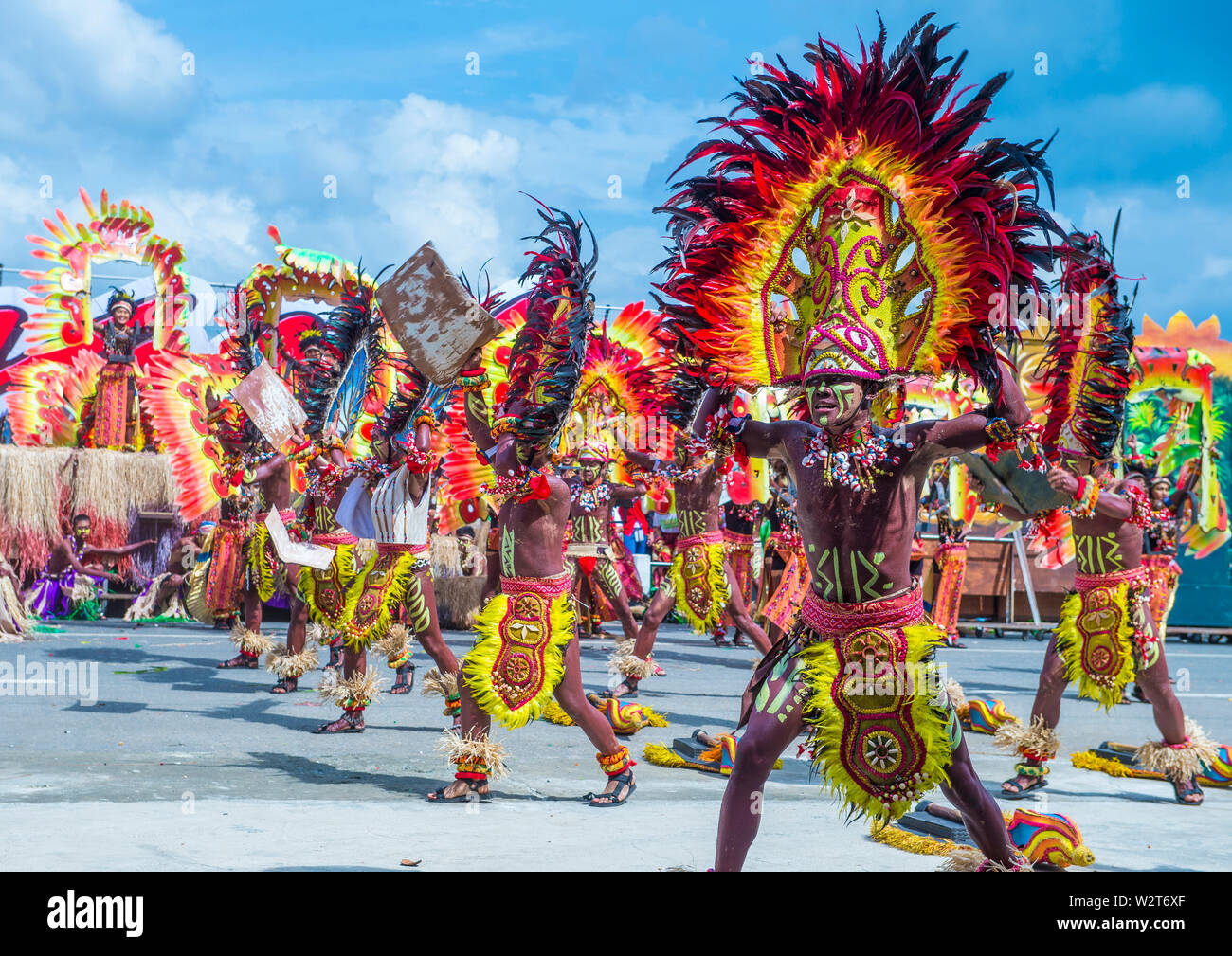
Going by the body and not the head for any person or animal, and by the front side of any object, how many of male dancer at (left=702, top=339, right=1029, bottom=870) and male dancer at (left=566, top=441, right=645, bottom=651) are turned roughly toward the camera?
2

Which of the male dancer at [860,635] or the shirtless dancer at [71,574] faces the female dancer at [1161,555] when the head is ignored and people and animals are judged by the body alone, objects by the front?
the shirtless dancer

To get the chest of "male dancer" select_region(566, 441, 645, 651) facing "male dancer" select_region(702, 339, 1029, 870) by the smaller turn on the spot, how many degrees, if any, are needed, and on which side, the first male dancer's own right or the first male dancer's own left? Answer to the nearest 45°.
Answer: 0° — they already face them

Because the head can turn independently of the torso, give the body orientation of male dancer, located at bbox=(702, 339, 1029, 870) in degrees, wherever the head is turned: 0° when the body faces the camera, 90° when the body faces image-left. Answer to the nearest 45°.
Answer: approximately 0°

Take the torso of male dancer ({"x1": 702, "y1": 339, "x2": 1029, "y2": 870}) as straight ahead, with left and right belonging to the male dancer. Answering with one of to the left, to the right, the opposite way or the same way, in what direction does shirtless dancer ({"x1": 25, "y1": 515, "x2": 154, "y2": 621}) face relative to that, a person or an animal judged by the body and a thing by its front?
to the left

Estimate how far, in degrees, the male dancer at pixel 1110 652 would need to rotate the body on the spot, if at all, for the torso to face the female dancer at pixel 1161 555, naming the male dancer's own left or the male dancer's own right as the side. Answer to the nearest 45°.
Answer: approximately 135° to the male dancer's own right

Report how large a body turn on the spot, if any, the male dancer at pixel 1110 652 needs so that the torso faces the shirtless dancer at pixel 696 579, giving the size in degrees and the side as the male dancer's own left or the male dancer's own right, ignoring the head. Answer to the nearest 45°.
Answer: approximately 90° to the male dancer's own right

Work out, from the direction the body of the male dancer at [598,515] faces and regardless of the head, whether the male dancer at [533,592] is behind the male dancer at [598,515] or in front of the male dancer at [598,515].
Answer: in front
